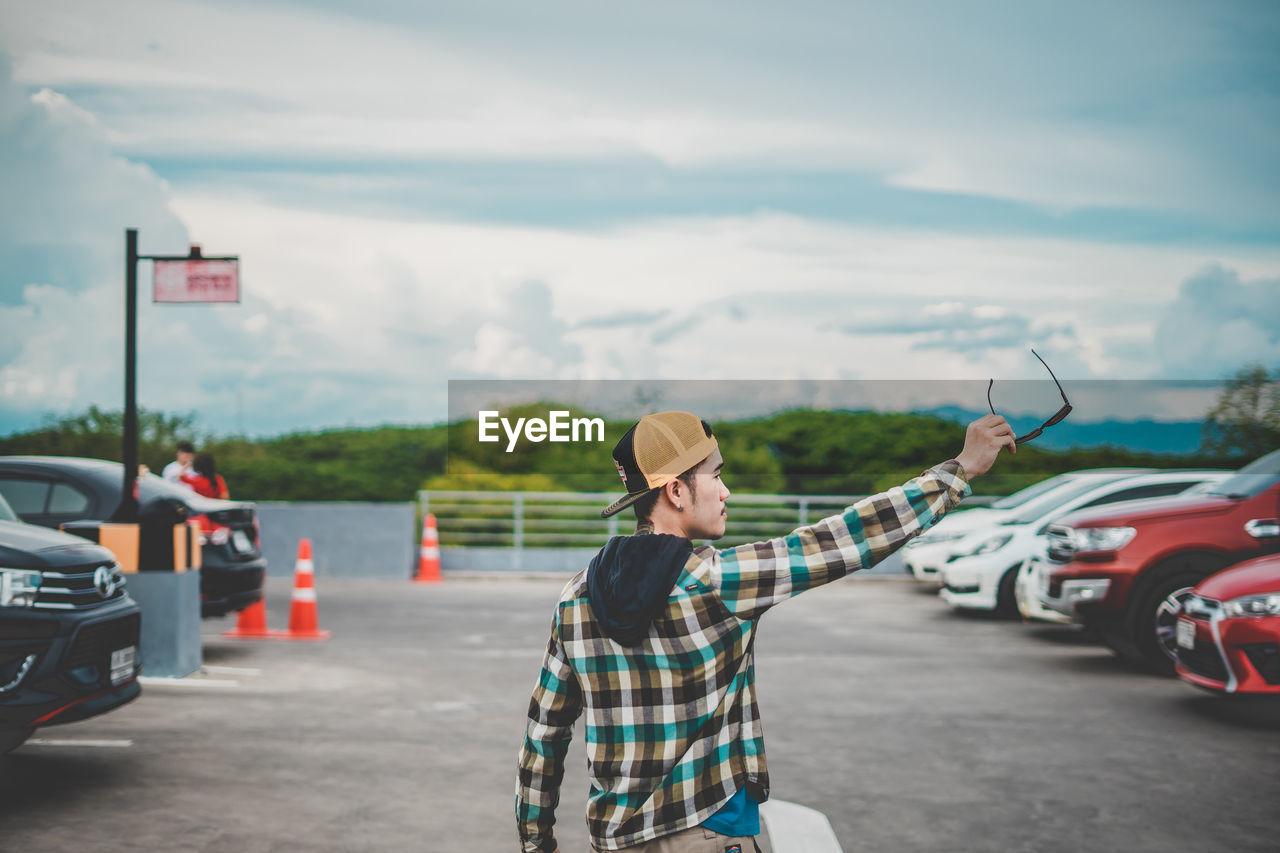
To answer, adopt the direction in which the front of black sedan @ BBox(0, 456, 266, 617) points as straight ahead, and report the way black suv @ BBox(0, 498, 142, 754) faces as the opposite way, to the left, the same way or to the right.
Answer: the opposite way

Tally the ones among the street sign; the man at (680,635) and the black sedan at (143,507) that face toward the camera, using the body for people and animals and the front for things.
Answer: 1

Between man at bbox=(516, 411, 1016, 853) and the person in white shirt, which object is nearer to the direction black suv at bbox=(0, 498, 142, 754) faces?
the man

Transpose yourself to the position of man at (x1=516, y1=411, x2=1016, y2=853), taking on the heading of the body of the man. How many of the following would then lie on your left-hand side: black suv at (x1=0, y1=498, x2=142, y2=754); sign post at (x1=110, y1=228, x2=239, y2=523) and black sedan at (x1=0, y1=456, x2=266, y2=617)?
3

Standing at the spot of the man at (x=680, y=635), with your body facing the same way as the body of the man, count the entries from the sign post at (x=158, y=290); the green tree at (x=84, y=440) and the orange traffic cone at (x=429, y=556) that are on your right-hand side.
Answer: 0

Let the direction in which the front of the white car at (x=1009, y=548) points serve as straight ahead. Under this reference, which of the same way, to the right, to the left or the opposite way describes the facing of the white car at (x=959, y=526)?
the same way

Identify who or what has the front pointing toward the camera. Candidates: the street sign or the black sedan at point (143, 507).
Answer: the street sign

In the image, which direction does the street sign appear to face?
toward the camera

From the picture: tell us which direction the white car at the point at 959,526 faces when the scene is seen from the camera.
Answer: facing the viewer and to the left of the viewer

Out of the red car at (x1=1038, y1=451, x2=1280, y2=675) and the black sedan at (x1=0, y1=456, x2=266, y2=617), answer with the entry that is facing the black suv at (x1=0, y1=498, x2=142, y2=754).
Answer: the red car

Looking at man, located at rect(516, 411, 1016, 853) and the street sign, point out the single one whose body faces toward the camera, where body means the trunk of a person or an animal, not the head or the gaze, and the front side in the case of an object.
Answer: the street sign

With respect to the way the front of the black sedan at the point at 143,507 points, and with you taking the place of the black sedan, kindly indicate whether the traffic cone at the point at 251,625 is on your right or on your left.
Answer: on your right

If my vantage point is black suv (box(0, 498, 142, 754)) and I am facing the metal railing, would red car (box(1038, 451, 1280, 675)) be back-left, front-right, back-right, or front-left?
front-right

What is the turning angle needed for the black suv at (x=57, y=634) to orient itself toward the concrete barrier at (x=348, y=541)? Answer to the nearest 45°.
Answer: approximately 135° to its left

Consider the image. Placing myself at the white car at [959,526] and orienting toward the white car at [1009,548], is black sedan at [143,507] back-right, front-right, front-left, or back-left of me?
front-right

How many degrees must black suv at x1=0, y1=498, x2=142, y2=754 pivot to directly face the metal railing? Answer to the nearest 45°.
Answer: approximately 90° to its left

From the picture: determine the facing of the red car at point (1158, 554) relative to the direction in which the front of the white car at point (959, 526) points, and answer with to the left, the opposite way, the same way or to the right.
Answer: the same way

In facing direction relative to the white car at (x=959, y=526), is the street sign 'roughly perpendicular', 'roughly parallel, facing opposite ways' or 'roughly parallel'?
roughly perpendicular

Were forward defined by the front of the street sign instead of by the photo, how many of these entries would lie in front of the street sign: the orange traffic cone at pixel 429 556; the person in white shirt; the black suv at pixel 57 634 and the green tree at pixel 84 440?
1

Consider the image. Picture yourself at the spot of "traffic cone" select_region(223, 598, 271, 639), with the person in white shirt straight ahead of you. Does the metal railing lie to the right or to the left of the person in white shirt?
right
